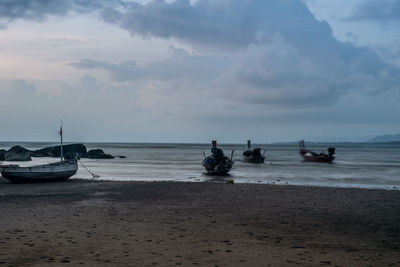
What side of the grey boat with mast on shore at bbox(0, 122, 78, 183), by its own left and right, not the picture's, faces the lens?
right
